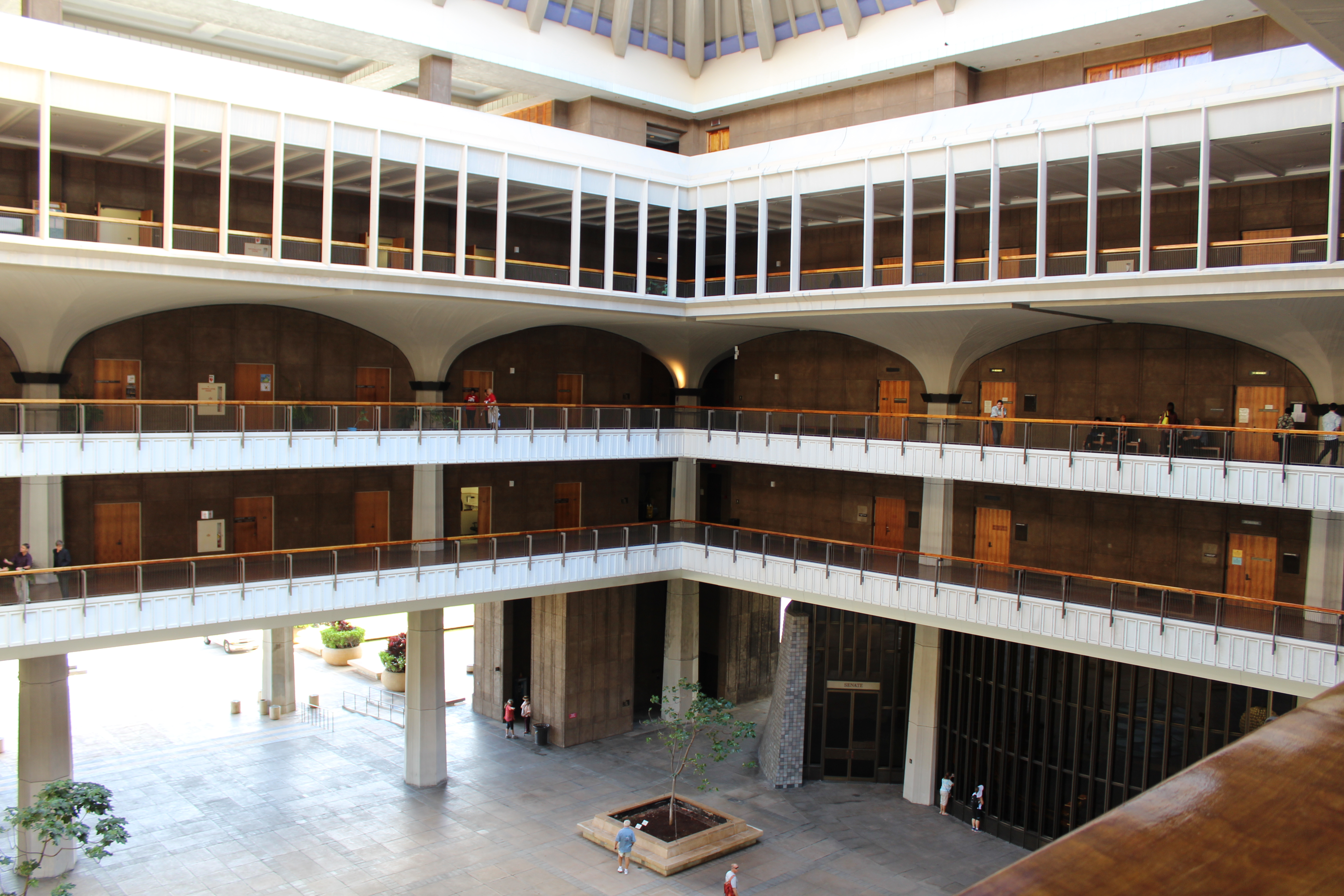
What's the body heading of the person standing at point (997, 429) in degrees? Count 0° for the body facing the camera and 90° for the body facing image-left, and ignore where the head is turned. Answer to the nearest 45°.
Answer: approximately 0°

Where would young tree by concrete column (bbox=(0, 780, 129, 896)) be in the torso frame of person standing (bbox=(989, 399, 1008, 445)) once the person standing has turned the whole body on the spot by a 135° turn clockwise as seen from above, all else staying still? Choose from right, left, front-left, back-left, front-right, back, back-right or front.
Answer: left

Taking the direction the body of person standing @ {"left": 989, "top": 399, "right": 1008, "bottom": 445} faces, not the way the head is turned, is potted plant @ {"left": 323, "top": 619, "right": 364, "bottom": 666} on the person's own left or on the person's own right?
on the person's own right

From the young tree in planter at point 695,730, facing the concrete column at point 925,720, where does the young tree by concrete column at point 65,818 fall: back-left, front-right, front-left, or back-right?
back-right

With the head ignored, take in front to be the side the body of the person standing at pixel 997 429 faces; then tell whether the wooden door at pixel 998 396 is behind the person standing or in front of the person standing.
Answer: behind

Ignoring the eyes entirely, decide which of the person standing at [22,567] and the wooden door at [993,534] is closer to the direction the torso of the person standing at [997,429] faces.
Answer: the person standing

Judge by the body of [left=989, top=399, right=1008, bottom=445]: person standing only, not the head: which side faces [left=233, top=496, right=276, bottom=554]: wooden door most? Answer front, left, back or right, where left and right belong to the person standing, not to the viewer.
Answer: right

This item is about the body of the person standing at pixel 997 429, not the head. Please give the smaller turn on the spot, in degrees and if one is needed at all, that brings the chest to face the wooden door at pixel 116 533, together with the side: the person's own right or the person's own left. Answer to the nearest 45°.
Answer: approximately 90° to the person's own right
